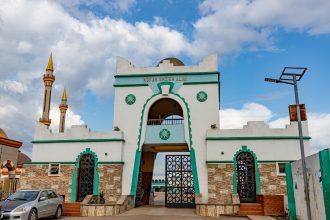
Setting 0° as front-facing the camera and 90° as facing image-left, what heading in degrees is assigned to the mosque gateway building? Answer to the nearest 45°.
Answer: approximately 0°

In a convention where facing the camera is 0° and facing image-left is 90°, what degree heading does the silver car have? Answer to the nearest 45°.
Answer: approximately 45°

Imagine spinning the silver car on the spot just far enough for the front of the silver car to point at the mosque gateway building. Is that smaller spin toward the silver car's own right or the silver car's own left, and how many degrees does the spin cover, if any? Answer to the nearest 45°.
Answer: approximately 180°
